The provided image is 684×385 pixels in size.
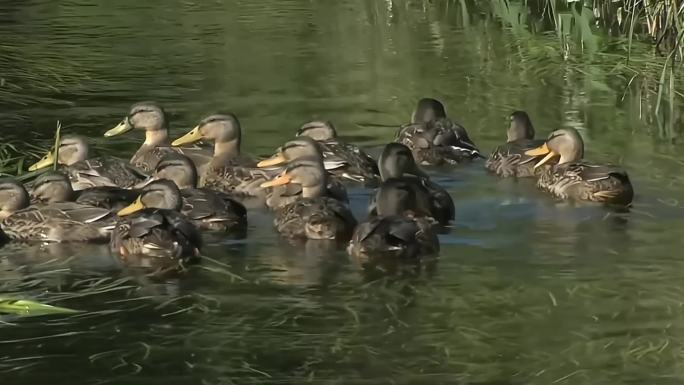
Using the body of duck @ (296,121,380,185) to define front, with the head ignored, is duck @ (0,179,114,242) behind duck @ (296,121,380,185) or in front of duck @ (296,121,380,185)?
in front

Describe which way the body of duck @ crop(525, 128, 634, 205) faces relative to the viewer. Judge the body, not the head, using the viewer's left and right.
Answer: facing to the left of the viewer

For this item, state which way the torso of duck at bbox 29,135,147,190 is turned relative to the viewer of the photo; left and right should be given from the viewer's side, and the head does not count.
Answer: facing to the left of the viewer

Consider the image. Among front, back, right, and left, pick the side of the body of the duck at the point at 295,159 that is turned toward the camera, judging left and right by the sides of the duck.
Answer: left

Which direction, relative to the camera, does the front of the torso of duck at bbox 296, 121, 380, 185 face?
to the viewer's left

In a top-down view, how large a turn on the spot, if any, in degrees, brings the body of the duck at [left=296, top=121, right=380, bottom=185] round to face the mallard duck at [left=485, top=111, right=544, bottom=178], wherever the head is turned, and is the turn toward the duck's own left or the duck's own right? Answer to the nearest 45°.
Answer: approximately 180°

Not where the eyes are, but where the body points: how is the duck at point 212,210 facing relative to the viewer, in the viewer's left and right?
facing to the left of the viewer

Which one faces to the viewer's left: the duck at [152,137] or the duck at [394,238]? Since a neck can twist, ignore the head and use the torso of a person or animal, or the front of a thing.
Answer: the duck at [152,137]

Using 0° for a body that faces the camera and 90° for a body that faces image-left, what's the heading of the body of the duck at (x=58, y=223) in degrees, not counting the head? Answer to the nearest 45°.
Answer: approximately 90°

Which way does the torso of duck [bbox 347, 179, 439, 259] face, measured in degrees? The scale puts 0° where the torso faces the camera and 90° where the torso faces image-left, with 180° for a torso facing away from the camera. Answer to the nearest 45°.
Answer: approximately 225°

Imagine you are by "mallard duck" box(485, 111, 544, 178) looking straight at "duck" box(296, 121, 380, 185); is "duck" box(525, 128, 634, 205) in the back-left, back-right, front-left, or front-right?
back-left

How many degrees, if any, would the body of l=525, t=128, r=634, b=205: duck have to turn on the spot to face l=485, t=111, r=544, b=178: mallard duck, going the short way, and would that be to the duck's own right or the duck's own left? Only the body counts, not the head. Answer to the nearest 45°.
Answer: approximately 45° to the duck's own right
